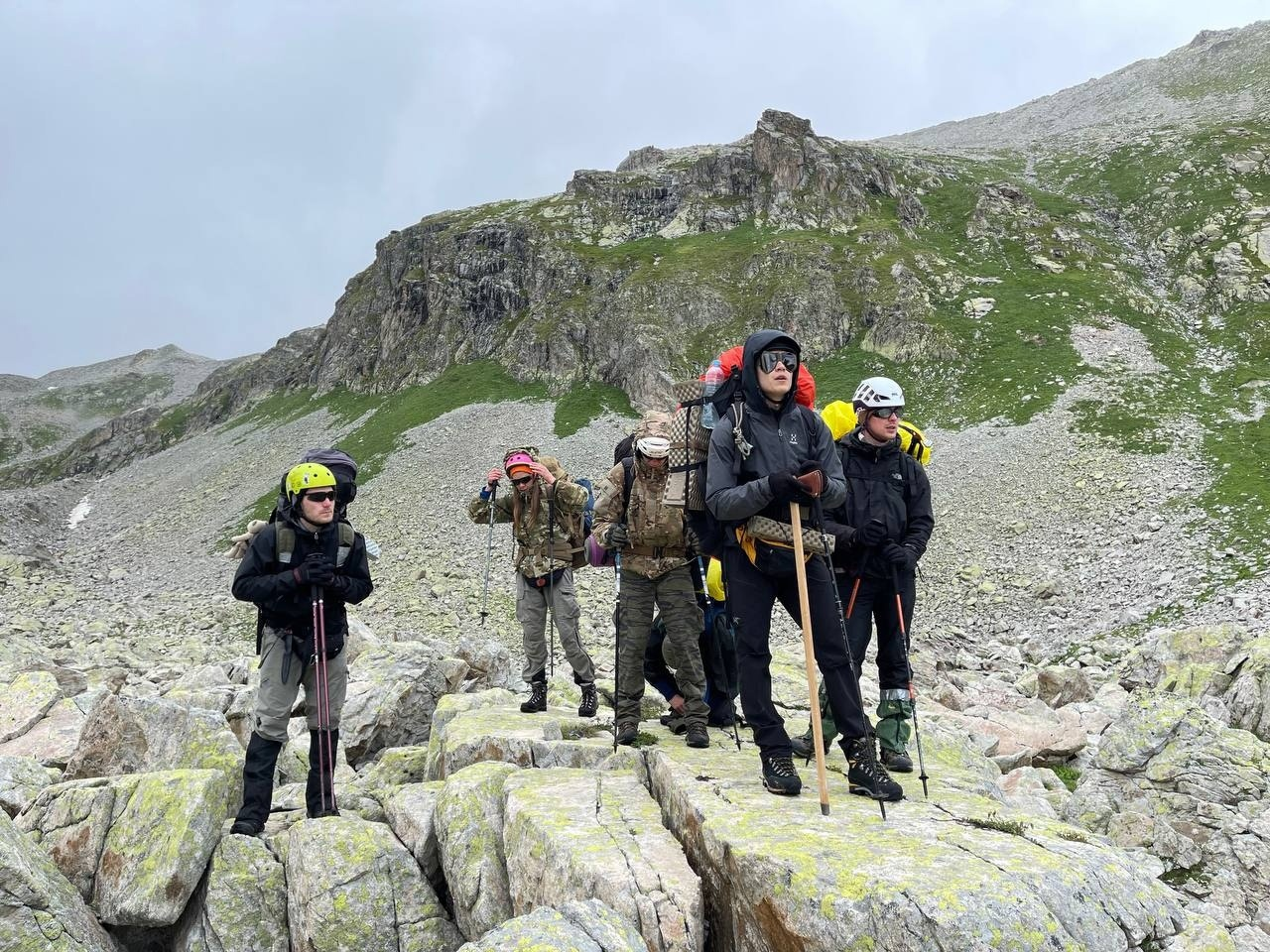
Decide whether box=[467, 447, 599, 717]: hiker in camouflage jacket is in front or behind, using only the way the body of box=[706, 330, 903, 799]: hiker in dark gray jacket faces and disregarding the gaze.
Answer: behind

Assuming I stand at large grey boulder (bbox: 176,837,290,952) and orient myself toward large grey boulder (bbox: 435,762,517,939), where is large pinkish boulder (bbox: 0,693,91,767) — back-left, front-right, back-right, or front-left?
back-left

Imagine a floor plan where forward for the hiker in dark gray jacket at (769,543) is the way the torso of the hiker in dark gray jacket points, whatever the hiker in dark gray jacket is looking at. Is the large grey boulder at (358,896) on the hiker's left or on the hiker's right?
on the hiker's right

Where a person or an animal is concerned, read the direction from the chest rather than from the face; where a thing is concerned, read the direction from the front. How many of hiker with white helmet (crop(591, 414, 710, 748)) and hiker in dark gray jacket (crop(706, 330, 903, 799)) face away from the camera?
0

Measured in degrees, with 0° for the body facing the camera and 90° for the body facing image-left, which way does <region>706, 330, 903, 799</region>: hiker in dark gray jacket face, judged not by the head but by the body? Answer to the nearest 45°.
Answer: approximately 315°

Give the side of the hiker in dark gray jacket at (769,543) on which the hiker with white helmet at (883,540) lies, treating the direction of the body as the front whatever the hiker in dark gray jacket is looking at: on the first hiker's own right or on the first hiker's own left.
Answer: on the first hiker's own left

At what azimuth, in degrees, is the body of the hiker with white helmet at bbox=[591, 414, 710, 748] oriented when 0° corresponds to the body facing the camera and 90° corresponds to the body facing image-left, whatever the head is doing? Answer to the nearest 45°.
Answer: approximately 0°

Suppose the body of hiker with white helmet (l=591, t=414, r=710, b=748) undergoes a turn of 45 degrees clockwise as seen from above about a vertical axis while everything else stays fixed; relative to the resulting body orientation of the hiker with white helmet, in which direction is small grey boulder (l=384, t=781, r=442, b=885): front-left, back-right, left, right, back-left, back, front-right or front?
front
